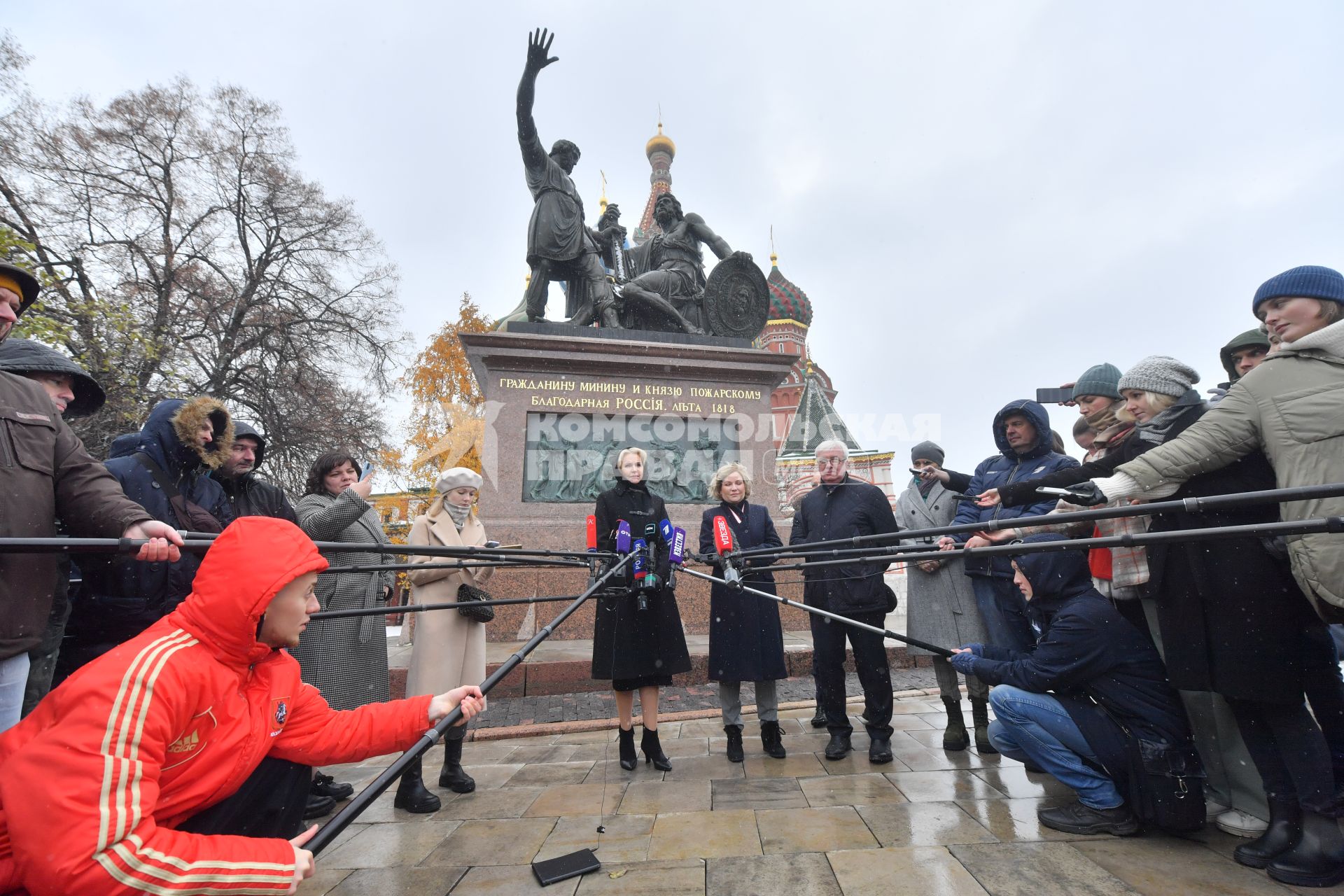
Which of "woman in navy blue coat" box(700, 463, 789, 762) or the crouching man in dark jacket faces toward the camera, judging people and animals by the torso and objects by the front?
the woman in navy blue coat

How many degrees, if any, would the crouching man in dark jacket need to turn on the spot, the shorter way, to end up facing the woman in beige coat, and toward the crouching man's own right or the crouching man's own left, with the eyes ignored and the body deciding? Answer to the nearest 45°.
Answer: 0° — they already face them

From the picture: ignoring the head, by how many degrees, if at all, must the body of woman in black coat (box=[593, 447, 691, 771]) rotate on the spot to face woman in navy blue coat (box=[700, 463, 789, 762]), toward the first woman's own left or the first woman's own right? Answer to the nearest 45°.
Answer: approximately 90° to the first woman's own left

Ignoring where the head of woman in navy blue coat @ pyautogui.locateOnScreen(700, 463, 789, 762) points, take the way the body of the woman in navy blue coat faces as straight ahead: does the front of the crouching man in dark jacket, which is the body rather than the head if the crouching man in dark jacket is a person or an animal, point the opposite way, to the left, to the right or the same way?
to the right

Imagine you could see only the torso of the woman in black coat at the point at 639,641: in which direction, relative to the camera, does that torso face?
toward the camera

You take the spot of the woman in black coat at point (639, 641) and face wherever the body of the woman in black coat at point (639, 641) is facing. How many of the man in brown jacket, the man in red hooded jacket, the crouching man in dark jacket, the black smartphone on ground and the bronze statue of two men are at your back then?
1

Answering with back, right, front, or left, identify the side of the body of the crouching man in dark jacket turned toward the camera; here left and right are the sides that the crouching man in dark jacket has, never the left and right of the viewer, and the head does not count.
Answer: left

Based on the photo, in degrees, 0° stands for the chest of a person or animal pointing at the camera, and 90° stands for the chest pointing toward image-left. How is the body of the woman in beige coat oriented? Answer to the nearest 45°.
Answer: approximately 315°

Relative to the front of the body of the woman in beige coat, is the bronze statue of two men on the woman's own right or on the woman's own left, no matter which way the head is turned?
on the woman's own left

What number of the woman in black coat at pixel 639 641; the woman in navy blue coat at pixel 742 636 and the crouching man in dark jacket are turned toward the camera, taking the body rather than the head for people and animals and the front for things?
2

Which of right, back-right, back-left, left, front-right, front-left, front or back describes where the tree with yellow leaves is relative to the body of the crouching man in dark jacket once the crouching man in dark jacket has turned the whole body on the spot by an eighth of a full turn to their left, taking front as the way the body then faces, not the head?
right

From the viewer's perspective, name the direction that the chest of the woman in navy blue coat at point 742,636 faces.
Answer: toward the camera

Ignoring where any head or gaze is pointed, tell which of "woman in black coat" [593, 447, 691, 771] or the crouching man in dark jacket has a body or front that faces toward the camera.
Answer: the woman in black coat

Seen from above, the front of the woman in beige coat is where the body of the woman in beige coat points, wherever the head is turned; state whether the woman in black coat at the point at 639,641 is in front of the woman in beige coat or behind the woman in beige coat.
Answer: in front

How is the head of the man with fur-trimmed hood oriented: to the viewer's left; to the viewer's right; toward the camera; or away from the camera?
to the viewer's right

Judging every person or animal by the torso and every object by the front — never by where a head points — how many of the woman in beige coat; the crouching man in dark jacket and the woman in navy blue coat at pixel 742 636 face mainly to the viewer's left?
1
